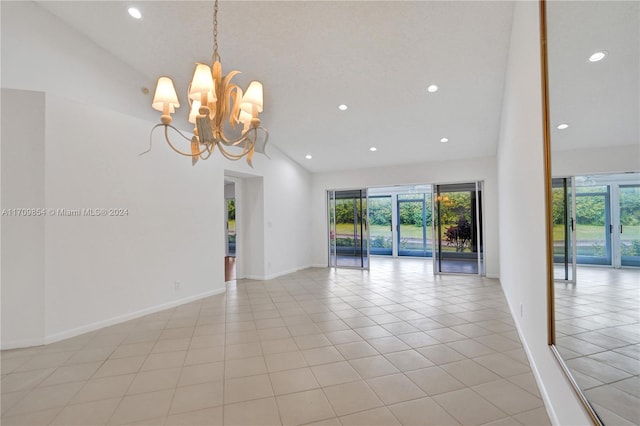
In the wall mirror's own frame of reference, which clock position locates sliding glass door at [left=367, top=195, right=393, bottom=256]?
The sliding glass door is roughly at 2 o'clock from the wall mirror.

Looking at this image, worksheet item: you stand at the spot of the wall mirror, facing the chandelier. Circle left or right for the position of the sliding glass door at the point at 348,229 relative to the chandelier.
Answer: right

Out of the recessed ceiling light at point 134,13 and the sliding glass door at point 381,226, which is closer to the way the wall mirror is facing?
the recessed ceiling light

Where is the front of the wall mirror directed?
to the viewer's left

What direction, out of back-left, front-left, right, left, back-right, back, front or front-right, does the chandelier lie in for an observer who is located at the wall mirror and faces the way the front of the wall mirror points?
front

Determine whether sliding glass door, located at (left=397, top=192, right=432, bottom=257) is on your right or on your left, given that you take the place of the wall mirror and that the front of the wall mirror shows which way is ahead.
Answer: on your right

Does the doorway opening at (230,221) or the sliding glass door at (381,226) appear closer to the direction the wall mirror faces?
the doorway opening

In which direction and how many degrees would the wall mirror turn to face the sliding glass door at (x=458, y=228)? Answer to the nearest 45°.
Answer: approximately 90° to its right

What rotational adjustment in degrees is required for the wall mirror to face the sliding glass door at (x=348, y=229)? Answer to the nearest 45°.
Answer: approximately 45° to its right

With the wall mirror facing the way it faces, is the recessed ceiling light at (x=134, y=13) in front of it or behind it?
in front

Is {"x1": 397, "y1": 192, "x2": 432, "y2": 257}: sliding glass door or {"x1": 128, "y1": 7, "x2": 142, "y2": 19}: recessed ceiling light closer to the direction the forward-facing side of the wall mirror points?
the recessed ceiling light
